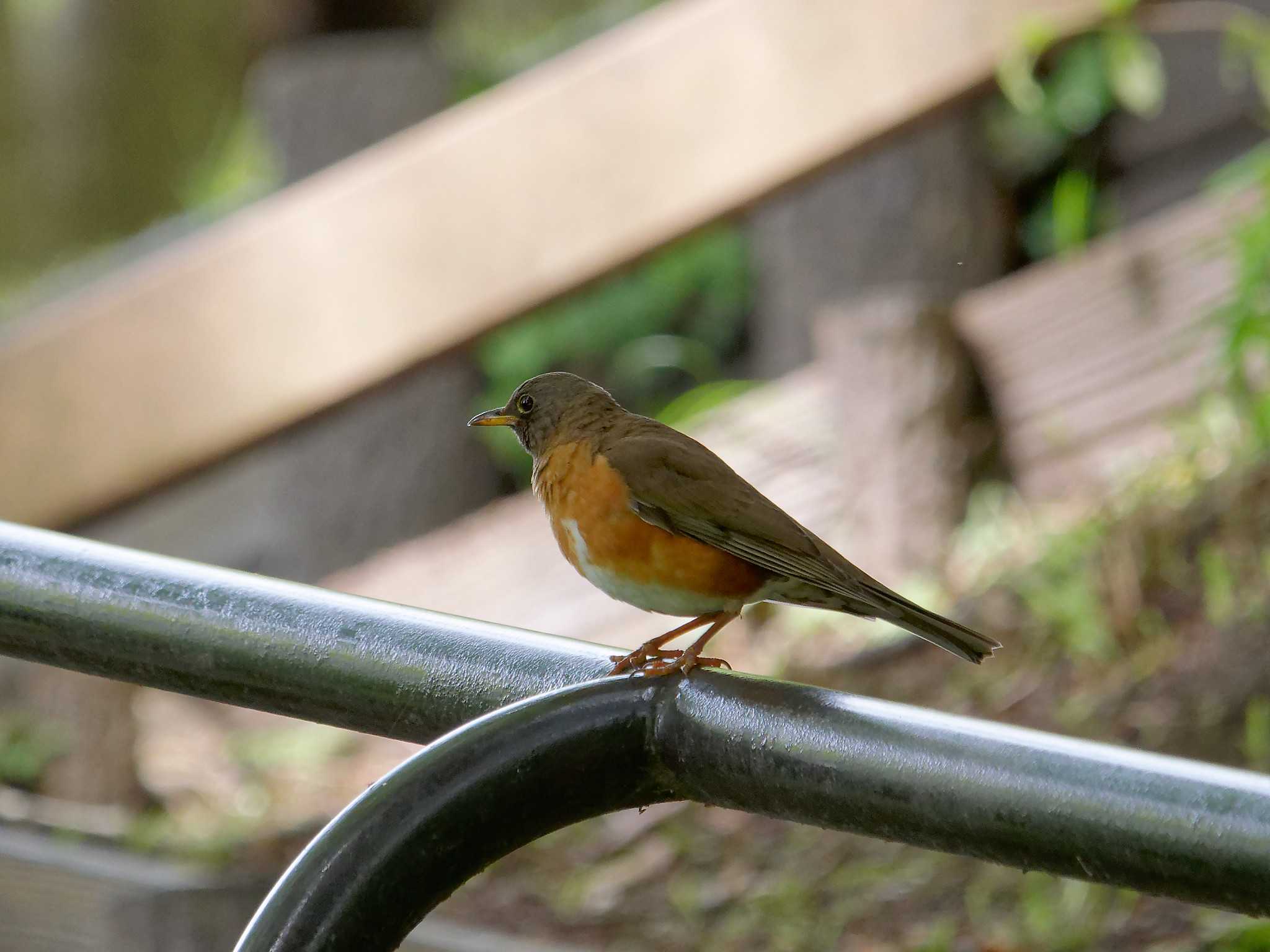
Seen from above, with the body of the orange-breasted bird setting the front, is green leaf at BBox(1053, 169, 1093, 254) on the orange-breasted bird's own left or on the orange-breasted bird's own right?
on the orange-breasted bird's own right

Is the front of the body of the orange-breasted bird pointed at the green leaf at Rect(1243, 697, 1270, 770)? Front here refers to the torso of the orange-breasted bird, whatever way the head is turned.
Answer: no

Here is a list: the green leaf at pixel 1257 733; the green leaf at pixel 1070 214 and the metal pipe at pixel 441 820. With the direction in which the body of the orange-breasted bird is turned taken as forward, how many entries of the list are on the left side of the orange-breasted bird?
1

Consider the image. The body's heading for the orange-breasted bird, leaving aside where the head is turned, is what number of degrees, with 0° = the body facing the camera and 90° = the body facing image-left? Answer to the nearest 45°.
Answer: approximately 90°

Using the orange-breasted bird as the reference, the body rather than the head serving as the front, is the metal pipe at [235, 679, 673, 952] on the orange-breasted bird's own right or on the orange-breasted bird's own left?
on the orange-breasted bird's own left
